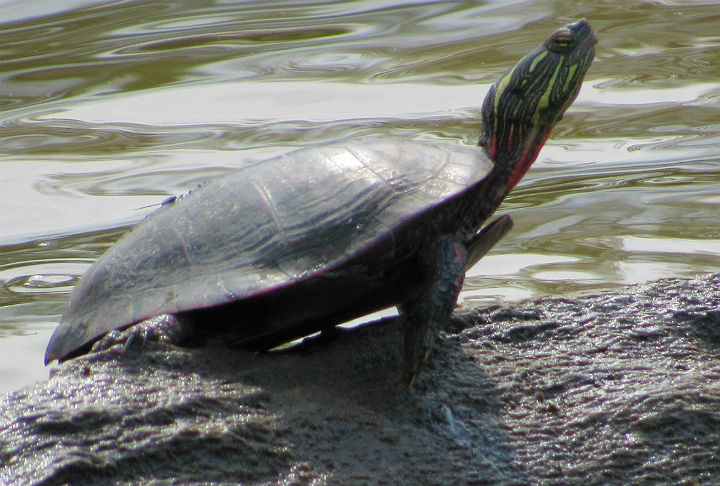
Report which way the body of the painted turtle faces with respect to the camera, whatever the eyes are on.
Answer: to the viewer's right
